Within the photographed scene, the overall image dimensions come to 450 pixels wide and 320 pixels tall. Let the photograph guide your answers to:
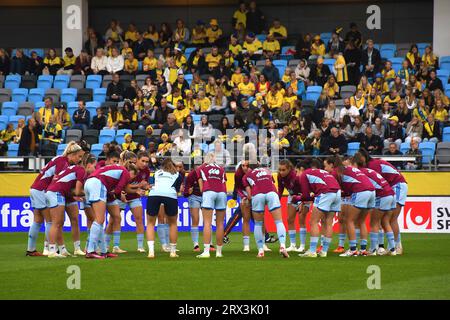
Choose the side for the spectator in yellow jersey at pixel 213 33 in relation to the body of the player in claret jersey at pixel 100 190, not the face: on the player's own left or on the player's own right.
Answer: on the player's own left

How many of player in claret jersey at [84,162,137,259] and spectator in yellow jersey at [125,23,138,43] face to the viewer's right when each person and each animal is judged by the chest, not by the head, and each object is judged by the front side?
1

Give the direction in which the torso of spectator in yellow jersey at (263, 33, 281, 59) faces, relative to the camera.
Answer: toward the camera

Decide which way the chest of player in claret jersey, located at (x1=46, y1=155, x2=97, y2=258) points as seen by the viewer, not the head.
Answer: to the viewer's right

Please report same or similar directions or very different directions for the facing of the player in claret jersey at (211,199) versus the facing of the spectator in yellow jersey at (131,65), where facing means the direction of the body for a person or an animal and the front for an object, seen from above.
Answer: very different directions

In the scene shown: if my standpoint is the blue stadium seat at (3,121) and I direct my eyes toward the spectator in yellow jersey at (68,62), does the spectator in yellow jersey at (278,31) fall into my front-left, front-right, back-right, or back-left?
front-right

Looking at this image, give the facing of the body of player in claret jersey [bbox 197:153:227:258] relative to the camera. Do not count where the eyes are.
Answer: away from the camera

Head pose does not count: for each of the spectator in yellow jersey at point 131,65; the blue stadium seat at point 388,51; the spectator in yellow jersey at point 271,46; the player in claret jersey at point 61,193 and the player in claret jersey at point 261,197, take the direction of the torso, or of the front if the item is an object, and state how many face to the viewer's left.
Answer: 0

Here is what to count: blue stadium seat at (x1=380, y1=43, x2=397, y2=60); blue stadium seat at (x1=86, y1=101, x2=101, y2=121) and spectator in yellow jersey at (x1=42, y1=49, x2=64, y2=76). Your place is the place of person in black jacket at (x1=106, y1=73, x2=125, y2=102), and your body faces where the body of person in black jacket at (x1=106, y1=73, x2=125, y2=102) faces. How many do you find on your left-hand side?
1

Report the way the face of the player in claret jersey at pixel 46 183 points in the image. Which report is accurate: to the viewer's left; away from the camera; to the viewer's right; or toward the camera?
to the viewer's right

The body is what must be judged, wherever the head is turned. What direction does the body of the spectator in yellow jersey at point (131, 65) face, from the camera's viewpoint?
toward the camera

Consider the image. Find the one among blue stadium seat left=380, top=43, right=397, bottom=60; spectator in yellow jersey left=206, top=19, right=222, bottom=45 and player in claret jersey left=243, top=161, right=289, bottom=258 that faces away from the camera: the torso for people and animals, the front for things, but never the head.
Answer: the player in claret jersey

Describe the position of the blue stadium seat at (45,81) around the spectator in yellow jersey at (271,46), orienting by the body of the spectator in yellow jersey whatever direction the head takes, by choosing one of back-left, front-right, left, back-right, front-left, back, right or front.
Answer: right

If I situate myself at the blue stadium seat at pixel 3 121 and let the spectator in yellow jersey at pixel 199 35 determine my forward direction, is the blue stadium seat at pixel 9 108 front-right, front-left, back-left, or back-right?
front-left

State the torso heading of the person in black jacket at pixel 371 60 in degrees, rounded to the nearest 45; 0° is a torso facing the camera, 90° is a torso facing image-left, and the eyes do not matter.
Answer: approximately 0°

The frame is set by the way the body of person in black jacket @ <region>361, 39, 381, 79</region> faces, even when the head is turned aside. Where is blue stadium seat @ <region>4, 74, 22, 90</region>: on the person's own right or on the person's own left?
on the person's own right

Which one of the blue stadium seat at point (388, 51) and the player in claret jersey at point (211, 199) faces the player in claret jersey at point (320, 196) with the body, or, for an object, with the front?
the blue stadium seat

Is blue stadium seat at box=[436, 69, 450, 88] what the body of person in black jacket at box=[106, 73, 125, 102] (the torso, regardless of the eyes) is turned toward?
no

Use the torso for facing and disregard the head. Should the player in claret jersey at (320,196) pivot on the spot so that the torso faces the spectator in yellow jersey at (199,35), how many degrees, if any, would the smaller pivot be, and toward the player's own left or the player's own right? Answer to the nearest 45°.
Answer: approximately 45° to the player's own right

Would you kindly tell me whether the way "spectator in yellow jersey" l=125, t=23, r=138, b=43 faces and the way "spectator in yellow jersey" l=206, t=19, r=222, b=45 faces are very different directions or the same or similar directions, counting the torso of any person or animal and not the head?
same or similar directions

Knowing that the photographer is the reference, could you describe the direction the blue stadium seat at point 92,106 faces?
facing the viewer

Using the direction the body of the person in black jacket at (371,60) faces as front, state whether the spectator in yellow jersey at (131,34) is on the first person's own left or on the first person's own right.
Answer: on the first person's own right

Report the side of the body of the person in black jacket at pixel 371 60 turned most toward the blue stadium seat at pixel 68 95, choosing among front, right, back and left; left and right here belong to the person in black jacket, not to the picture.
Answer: right
